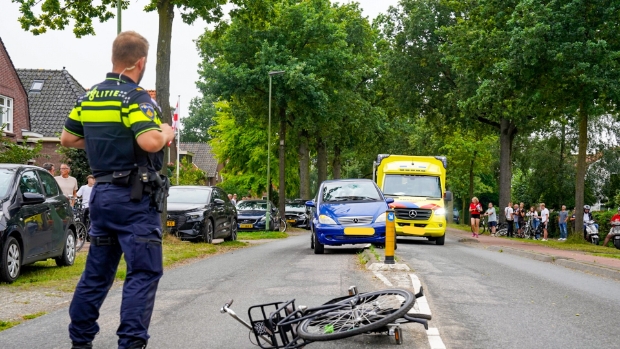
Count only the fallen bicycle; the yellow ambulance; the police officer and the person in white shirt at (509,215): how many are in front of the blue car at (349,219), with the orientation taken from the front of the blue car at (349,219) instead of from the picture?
2

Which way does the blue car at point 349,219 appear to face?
toward the camera

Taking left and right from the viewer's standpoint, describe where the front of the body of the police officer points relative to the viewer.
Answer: facing away from the viewer and to the right of the viewer

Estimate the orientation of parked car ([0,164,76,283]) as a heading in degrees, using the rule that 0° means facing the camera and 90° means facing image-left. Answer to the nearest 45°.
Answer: approximately 45°

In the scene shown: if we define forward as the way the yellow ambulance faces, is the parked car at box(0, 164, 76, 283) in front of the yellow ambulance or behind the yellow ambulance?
in front

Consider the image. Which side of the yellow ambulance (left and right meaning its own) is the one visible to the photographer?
front

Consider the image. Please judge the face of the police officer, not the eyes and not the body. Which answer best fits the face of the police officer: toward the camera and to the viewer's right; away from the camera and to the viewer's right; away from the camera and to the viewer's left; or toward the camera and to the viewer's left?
away from the camera and to the viewer's right

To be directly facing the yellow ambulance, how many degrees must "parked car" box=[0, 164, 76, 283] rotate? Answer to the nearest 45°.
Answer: approximately 180°

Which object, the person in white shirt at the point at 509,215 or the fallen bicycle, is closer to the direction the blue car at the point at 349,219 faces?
the fallen bicycle

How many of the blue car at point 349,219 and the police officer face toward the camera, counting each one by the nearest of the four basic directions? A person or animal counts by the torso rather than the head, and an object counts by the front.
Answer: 1
